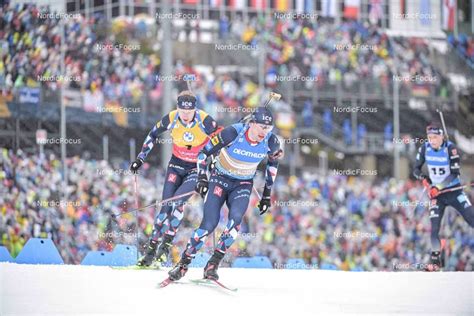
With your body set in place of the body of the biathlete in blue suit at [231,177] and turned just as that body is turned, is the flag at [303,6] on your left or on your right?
on your left

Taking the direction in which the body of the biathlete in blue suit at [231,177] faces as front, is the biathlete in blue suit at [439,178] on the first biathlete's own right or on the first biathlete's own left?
on the first biathlete's own left

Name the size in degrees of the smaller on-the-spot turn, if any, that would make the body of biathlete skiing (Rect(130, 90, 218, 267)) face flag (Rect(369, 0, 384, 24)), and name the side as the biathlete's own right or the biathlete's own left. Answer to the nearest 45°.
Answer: approximately 135° to the biathlete's own left

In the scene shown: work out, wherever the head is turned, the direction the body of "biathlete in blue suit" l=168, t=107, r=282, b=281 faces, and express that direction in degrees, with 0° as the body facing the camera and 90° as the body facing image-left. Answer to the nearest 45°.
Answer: approximately 315°

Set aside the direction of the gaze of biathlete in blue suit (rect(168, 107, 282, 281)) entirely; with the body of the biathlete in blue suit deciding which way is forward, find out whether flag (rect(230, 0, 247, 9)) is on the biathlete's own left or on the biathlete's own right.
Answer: on the biathlete's own left

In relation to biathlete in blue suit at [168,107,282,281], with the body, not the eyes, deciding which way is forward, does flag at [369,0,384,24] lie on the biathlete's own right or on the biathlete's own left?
on the biathlete's own left

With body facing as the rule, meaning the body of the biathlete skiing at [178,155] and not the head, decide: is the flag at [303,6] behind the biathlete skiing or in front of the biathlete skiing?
behind
